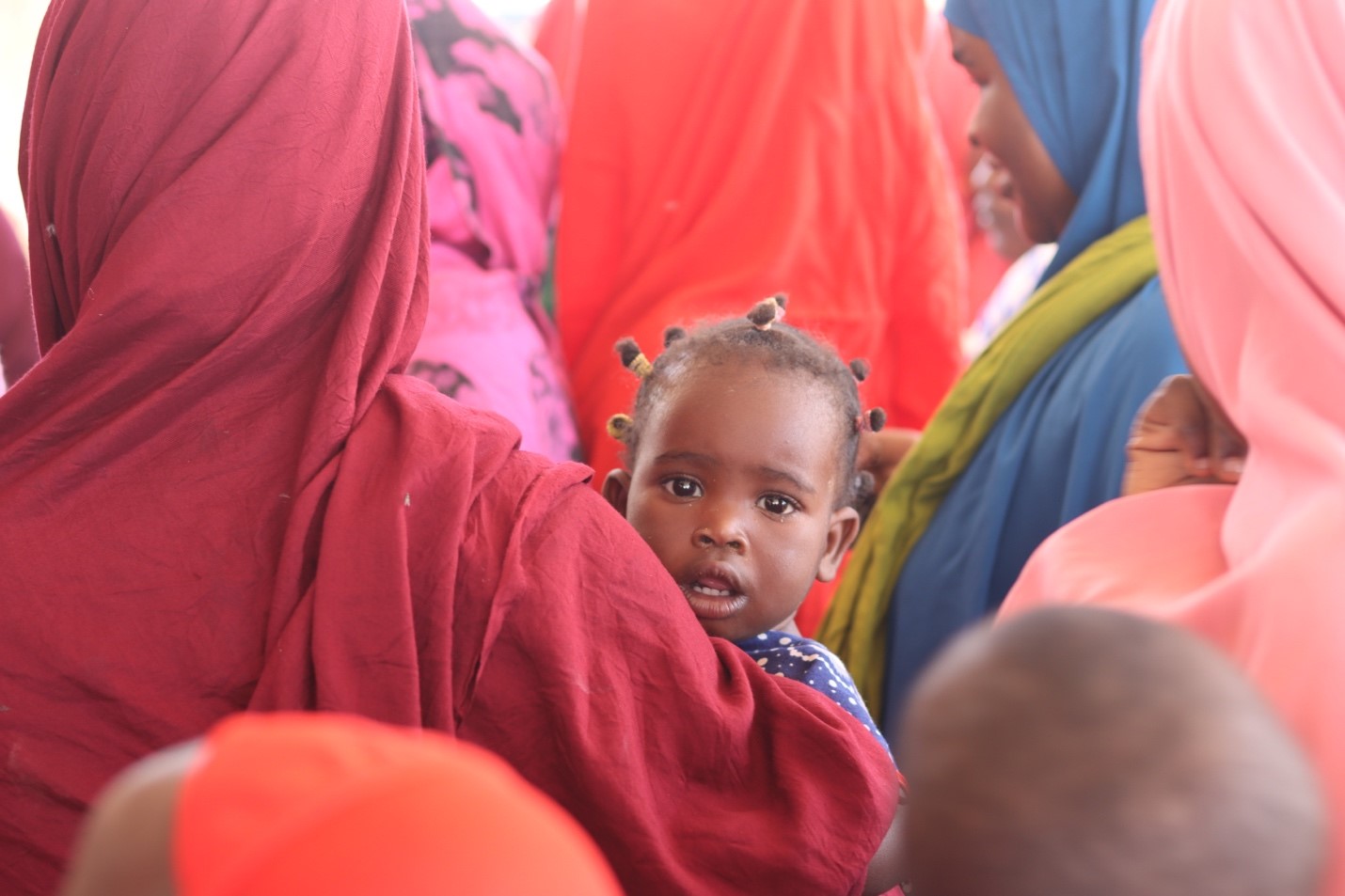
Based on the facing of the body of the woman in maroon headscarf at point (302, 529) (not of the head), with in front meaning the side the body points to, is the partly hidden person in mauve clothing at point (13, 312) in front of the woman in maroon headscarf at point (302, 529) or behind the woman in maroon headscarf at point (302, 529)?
in front

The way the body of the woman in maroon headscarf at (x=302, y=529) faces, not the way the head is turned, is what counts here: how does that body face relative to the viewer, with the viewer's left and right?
facing away from the viewer
